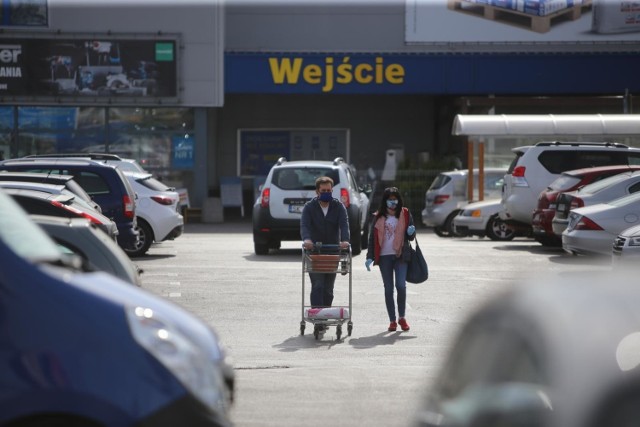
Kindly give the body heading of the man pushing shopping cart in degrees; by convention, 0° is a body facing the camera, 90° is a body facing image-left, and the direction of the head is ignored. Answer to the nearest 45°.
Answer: approximately 0°

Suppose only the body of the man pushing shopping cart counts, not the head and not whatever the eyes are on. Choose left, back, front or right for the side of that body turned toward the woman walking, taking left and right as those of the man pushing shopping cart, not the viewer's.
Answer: left

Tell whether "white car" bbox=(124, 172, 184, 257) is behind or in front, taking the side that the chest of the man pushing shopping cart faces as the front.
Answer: behind

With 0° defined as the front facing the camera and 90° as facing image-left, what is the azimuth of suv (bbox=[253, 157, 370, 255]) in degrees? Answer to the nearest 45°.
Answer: approximately 180°

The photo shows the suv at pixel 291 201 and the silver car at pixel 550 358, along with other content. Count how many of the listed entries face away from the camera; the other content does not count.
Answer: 1

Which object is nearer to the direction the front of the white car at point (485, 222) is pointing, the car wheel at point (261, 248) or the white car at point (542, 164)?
the car wheel

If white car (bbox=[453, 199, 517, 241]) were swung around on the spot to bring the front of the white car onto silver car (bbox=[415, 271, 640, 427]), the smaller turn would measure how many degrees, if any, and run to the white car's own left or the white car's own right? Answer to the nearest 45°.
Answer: approximately 45° to the white car's own left

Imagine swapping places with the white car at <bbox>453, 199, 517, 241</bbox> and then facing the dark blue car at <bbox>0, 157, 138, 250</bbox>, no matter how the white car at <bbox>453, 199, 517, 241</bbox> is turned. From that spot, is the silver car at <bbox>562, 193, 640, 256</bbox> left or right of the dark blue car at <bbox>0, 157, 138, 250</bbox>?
left

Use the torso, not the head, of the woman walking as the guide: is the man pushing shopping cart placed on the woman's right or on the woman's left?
on the woman's right

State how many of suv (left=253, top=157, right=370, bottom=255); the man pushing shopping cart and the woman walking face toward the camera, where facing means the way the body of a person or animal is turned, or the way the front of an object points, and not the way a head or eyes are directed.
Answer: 2
